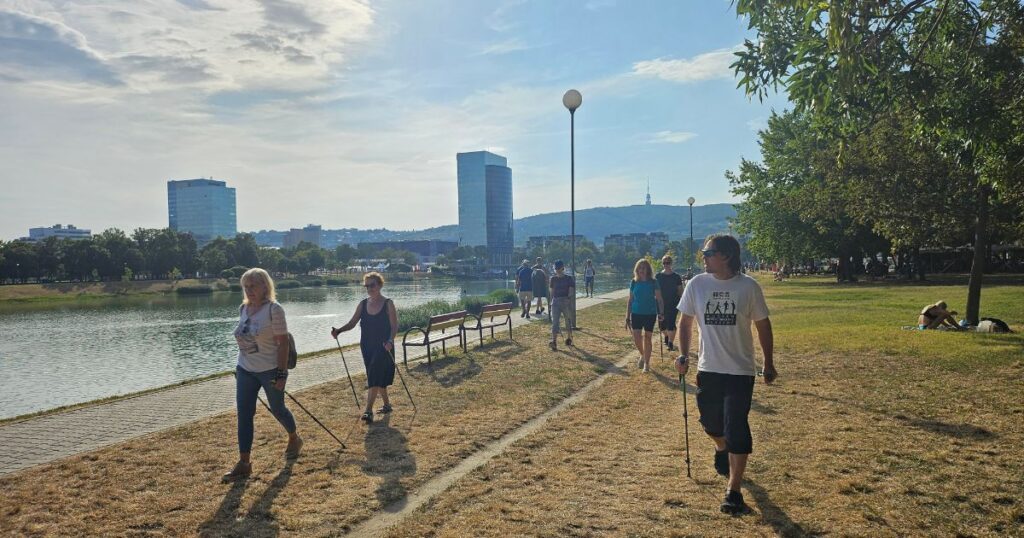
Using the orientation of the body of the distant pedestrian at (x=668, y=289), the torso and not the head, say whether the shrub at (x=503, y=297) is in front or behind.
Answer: behind

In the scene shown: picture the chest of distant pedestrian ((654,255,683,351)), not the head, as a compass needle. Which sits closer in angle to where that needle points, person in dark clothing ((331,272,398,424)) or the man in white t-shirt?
the man in white t-shirt

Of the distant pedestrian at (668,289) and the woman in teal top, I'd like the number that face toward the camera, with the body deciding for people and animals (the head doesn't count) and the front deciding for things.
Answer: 2

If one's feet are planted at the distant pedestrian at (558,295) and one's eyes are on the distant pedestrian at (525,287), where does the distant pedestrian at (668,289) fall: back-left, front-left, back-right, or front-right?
back-right

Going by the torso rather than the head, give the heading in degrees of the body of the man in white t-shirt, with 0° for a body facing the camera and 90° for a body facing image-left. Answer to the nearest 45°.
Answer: approximately 0°

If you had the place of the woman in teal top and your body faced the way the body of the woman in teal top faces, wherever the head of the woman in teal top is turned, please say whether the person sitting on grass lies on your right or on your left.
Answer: on your left

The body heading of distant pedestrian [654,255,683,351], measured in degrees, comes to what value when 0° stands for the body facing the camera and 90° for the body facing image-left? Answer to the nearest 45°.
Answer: approximately 0°

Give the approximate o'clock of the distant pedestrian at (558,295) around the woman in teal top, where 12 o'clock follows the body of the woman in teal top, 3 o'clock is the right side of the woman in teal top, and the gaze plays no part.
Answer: The distant pedestrian is roughly at 5 o'clock from the woman in teal top.

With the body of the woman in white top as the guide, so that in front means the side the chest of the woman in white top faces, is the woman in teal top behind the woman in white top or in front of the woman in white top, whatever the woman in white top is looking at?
behind

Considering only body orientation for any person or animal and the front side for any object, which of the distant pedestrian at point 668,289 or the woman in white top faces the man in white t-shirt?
the distant pedestrian

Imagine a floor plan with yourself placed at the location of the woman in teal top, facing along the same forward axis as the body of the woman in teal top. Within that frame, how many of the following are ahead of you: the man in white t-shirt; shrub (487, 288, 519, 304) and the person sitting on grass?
1

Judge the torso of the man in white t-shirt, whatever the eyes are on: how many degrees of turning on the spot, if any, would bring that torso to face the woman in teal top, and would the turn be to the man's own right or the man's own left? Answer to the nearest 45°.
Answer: approximately 180°

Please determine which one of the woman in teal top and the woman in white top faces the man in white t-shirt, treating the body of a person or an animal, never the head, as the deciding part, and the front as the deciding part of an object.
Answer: the woman in teal top
